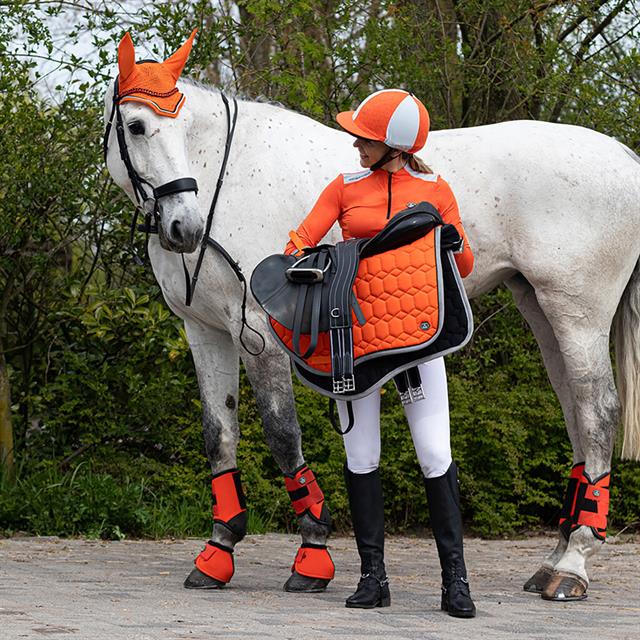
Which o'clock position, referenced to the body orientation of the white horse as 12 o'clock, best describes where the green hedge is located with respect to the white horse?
The green hedge is roughly at 2 o'clock from the white horse.

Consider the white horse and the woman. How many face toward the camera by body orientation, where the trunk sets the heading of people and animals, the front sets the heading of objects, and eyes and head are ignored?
1

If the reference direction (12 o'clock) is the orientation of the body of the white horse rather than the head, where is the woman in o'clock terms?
The woman is roughly at 10 o'clock from the white horse.

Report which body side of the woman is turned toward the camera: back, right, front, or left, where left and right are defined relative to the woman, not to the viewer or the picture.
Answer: front

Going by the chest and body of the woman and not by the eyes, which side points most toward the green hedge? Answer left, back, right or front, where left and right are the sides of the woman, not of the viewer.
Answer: back

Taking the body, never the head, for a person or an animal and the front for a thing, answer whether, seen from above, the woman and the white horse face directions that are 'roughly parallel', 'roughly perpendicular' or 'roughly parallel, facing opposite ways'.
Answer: roughly perpendicular

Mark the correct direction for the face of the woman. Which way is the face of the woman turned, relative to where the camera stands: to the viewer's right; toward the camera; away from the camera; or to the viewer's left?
to the viewer's left

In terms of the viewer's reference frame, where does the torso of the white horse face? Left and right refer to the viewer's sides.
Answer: facing to the left of the viewer
